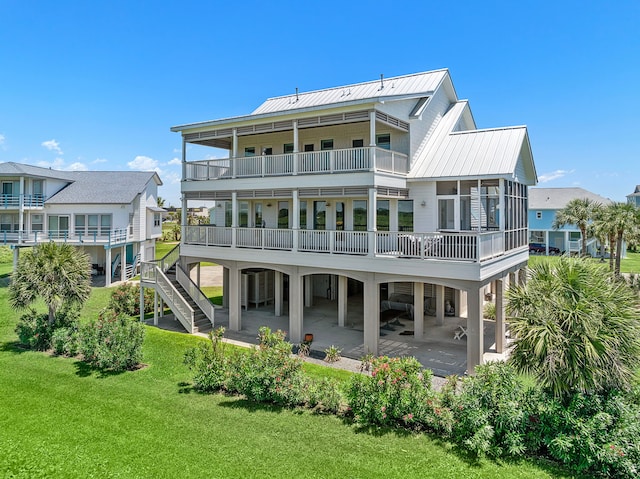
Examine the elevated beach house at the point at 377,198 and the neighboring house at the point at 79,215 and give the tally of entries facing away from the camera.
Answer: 0

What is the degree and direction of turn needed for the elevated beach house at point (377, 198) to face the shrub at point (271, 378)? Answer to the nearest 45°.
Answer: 0° — it already faces it

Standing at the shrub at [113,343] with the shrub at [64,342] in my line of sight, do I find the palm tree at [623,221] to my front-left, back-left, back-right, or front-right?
back-right

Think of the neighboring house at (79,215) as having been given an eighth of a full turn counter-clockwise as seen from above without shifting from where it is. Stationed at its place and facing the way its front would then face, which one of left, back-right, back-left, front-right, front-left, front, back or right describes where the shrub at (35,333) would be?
front-right

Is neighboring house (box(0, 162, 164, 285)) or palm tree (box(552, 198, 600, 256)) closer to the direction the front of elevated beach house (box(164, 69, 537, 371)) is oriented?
the neighboring house

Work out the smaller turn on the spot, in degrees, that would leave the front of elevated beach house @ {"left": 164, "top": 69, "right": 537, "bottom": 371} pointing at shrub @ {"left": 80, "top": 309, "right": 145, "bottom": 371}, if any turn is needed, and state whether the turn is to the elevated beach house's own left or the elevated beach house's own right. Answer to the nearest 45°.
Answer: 0° — it already faces it

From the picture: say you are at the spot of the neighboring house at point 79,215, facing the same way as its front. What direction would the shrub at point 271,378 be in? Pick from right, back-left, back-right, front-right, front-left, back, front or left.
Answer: front

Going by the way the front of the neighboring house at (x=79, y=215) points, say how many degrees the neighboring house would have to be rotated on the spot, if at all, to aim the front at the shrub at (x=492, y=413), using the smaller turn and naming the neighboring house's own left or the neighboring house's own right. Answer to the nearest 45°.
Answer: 0° — it already faces it

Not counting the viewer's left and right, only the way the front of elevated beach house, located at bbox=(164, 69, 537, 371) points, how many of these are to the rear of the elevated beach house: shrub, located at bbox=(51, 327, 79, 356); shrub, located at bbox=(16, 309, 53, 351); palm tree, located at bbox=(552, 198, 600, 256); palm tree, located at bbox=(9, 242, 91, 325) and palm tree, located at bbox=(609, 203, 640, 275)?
2

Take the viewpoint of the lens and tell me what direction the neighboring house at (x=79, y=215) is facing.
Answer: facing the viewer

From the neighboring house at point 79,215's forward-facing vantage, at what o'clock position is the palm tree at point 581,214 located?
The palm tree is roughly at 10 o'clock from the neighboring house.

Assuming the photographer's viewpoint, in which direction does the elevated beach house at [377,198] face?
facing the viewer and to the left of the viewer

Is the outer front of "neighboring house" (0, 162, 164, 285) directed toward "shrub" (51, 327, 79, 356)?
yes

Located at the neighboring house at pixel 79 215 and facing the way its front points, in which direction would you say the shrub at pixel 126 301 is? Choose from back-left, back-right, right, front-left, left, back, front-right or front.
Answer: front

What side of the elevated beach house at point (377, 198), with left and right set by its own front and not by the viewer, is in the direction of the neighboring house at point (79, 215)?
right

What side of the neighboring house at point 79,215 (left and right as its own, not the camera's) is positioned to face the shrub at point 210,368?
front

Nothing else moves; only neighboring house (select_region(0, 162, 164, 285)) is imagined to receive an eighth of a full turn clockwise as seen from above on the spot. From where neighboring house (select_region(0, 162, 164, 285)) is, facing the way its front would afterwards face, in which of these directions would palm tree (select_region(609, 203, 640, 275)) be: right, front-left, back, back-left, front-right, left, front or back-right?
left
